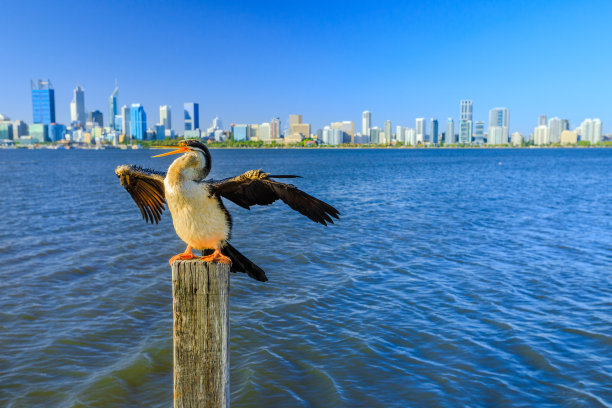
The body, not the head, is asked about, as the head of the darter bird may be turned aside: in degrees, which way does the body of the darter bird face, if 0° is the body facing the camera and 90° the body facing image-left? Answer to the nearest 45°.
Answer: approximately 45°
